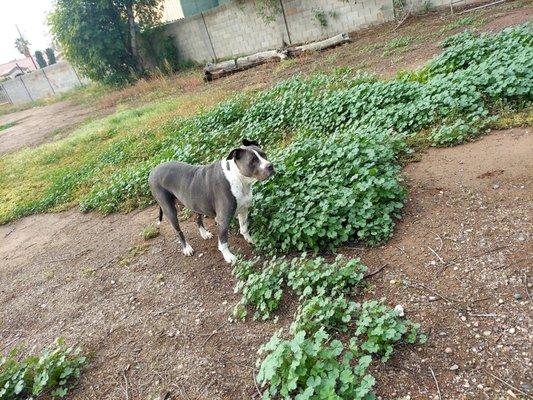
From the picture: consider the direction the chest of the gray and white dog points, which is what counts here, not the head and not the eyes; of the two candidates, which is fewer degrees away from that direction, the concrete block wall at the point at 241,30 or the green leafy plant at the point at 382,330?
the green leafy plant

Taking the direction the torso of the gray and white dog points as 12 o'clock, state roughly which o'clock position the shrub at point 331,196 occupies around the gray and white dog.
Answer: The shrub is roughly at 11 o'clock from the gray and white dog.

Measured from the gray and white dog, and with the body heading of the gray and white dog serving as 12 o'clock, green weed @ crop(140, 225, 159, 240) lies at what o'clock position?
The green weed is roughly at 6 o'clock from the gray and white dog.

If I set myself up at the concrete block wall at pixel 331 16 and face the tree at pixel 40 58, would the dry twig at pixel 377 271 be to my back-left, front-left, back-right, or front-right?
back-left

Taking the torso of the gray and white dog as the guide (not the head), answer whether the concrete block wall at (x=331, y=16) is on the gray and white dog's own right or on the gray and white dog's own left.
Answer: on the gray and white dog's own left

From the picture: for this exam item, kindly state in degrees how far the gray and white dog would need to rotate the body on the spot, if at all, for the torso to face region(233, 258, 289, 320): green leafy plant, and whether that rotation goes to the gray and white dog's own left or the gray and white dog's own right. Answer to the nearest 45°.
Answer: approximately 45° to the gray and white dog's own right

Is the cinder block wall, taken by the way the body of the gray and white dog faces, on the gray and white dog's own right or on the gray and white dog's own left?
on the gray and white dog's own left

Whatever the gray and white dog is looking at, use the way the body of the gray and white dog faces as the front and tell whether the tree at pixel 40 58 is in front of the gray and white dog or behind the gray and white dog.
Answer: behind

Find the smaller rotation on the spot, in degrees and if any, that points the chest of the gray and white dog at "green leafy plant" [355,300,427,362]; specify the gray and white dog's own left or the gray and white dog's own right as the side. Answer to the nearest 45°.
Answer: approximately 45° to the gray and white dog's own right

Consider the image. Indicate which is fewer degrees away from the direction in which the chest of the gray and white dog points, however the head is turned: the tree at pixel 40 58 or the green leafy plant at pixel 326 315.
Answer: the green leafy plant

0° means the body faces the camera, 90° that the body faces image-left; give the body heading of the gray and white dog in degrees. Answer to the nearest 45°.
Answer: approximately 315°

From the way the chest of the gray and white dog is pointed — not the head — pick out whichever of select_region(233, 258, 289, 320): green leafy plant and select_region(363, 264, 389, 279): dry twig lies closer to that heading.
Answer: the dry twig

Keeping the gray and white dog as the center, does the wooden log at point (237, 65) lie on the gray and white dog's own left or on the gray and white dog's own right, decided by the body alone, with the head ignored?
on the gray and white dog's own left

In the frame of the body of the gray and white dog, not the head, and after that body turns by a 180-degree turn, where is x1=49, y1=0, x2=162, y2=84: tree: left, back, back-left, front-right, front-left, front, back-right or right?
front-right

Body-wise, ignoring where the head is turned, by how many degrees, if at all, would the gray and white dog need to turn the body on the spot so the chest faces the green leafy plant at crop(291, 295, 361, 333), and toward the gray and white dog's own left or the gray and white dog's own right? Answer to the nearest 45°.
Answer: approximately 45° to the gray and white dog's own right
